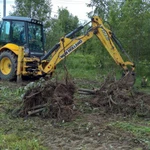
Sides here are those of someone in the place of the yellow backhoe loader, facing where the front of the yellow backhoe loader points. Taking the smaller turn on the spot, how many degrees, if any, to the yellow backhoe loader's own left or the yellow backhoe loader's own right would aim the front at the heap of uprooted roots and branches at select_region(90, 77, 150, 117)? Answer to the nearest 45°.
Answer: approximately 180°

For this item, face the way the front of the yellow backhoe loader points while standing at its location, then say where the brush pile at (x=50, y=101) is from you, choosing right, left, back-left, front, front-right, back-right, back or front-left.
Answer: back-left

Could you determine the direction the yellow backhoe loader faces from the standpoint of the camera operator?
facing away from the viewer and to the left of the viewer
